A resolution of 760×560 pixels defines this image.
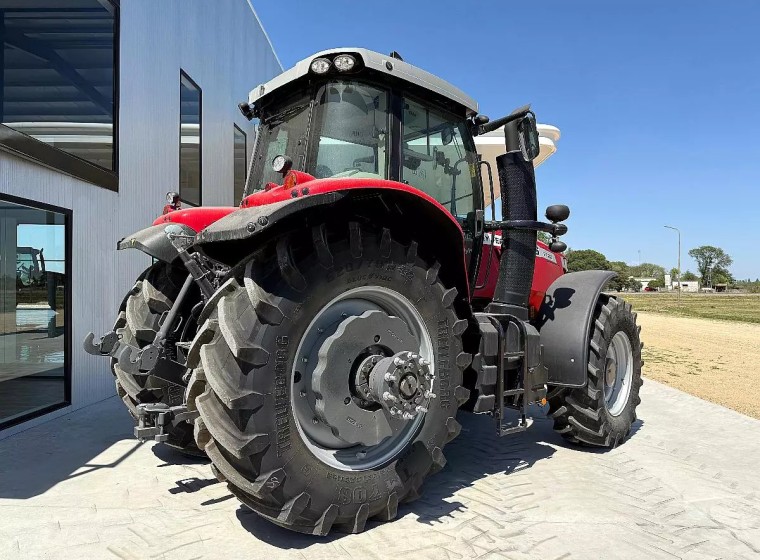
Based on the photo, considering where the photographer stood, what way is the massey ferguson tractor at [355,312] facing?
facing away from the viewer and to the right of the viewer

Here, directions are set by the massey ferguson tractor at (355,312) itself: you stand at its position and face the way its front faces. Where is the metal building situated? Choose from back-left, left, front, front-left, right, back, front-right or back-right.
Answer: left
